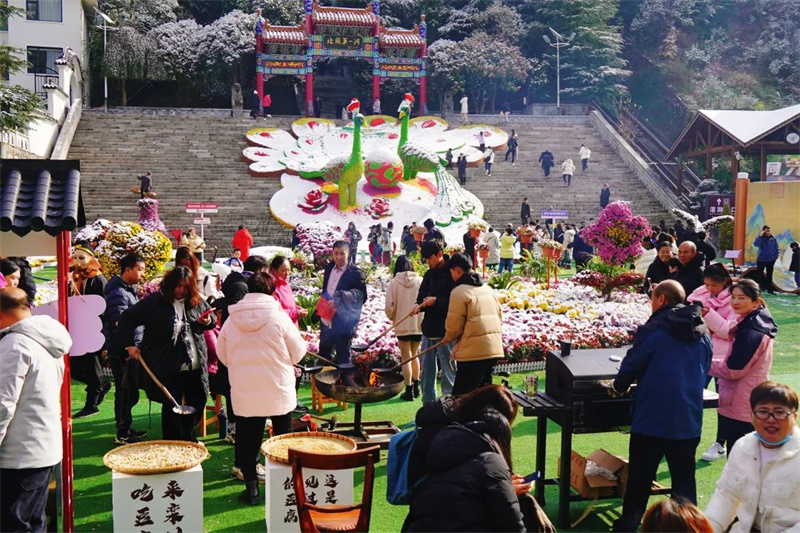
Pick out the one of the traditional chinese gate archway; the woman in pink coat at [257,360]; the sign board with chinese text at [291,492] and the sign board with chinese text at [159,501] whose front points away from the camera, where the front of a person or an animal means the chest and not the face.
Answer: the woman in pink coat

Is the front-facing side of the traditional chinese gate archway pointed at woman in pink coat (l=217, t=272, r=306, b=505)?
yes

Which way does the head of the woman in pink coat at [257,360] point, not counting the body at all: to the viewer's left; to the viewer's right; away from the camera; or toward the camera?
away from the camera

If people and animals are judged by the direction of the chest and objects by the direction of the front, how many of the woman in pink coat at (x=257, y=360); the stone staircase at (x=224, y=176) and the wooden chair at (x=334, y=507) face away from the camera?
2

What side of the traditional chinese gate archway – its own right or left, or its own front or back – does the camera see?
front

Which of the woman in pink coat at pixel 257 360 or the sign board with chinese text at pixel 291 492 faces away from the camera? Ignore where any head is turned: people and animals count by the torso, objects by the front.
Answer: the woman in pink coat

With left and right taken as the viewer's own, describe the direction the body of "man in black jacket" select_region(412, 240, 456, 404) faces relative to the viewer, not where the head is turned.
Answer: facing the viewer and to the left of the viewer

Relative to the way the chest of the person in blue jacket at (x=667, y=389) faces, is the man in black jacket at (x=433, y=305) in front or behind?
in front

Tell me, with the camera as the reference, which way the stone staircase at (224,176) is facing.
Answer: facing the viewer

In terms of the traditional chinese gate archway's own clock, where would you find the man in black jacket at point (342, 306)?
The man in black jacket is roughly at 12 o'clock from the traditional chinese gate archway.

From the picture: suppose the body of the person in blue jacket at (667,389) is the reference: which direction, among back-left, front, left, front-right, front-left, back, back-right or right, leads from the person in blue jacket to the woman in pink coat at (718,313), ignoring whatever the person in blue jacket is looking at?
front-right

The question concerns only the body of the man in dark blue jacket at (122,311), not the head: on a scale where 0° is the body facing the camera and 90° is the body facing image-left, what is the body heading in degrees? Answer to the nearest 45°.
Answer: approximately 270°
